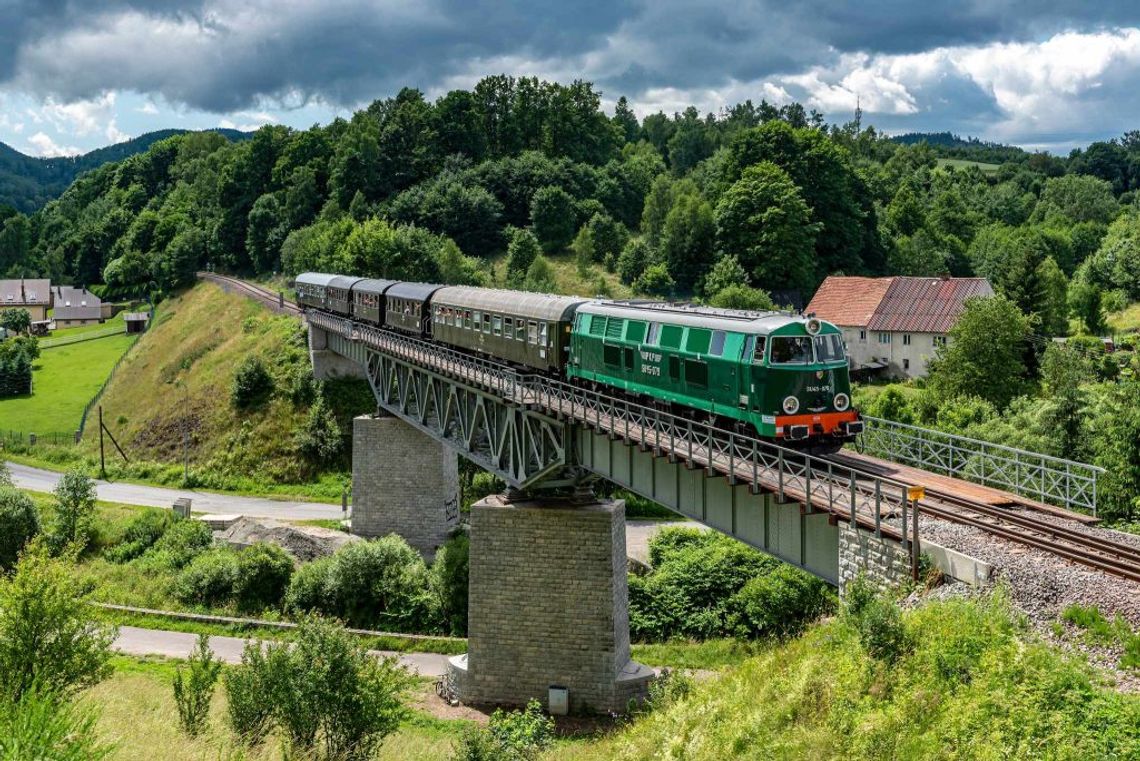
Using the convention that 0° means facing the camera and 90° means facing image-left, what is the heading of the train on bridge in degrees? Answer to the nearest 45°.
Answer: approximately 315°

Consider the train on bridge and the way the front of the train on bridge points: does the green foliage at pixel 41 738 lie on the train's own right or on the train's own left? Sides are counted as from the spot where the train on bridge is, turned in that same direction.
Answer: on the train's own right

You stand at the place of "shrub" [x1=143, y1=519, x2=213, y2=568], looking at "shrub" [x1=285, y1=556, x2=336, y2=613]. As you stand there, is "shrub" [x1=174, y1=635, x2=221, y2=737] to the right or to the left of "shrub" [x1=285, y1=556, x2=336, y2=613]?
right

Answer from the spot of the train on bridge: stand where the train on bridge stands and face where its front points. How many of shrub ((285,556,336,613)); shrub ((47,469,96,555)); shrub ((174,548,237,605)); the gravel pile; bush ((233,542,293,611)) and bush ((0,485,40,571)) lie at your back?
6

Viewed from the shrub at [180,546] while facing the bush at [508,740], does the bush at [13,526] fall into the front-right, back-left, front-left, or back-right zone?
back-right

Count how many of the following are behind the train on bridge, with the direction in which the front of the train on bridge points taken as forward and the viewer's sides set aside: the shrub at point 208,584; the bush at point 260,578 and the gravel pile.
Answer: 3

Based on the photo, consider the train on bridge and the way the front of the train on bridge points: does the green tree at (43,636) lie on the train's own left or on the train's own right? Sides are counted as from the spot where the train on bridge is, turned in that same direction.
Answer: on the train's own right

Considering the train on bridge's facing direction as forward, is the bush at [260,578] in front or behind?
behind

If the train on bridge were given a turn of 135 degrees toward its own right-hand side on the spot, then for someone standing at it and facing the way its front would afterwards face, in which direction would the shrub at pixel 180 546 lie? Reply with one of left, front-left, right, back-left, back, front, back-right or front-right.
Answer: front-right

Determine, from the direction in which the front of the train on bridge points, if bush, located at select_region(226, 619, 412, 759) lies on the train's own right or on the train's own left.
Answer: on the train's own right
